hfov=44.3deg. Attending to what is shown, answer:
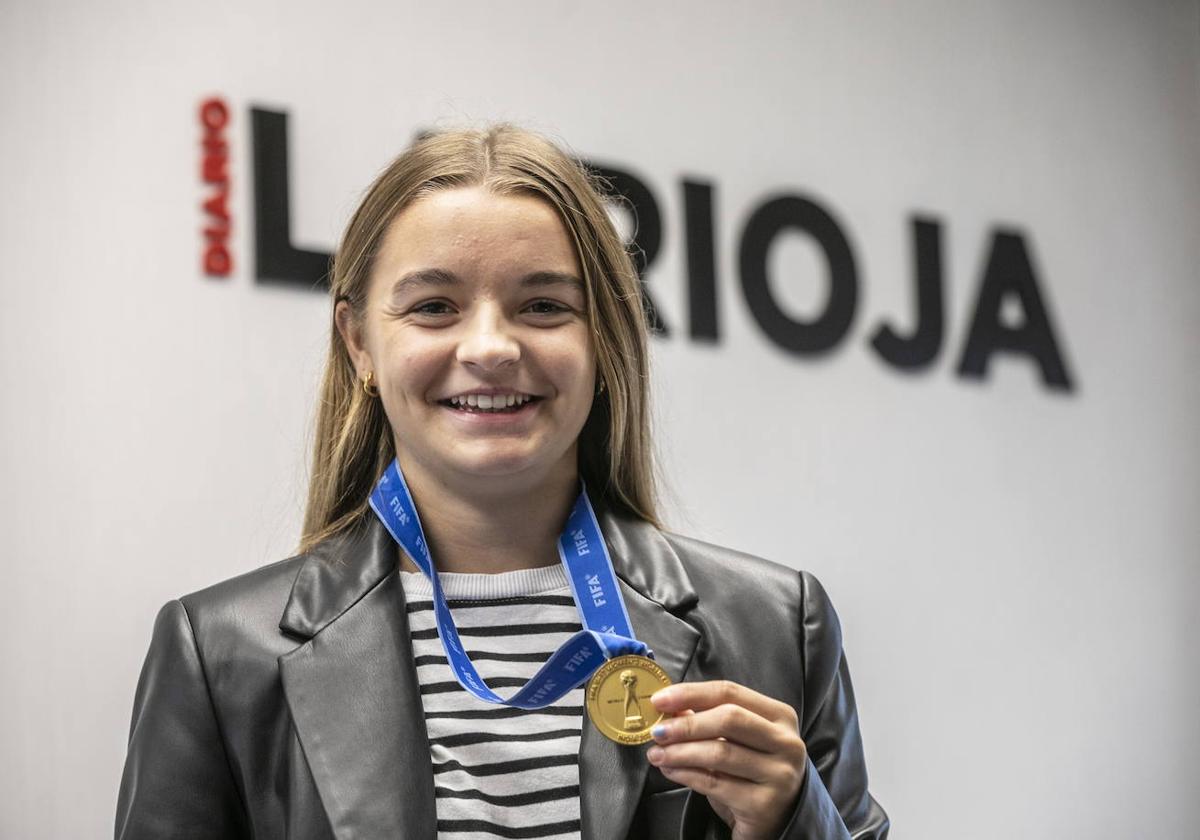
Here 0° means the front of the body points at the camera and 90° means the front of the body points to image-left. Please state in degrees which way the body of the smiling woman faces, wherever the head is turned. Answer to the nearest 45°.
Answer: approximately 0°

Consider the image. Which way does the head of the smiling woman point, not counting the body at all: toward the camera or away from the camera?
toward the camera
